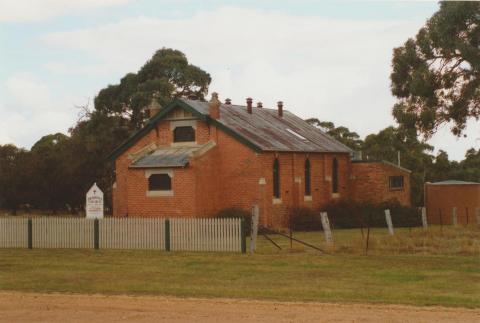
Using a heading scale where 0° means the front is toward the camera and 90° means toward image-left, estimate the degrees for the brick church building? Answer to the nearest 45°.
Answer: approximately 45°

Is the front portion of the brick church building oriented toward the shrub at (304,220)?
no

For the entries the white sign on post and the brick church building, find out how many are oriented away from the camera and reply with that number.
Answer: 0

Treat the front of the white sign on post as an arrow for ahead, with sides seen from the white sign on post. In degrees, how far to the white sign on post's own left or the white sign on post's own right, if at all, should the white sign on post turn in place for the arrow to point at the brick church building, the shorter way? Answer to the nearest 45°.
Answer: approximately 135° to the white sign on post's own left

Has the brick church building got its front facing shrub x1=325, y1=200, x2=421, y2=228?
no

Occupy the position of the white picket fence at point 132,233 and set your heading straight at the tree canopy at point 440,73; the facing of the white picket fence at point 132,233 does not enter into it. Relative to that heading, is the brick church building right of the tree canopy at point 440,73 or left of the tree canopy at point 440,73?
left

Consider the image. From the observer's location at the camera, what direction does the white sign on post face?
facing the viewer

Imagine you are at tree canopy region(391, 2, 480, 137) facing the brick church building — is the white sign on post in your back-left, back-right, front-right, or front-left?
front-left

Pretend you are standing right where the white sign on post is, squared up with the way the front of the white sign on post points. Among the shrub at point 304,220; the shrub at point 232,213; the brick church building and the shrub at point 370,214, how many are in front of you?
0

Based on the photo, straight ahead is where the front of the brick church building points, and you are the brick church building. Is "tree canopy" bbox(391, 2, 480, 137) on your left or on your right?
on your left

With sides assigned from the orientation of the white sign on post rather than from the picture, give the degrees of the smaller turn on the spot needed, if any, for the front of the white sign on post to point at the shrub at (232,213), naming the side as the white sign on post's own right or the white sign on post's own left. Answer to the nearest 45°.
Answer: approximately 135° to the white sign on post's own left
